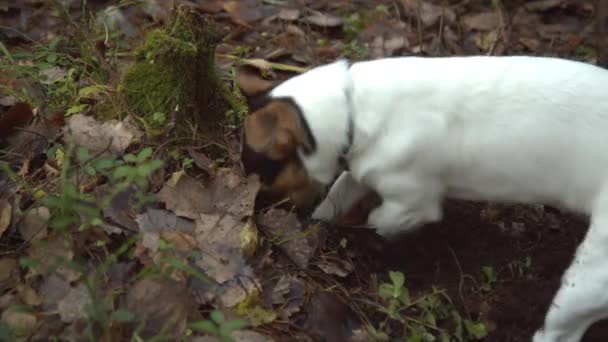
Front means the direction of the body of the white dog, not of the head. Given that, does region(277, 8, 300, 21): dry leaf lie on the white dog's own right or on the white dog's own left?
on the white dog's own right

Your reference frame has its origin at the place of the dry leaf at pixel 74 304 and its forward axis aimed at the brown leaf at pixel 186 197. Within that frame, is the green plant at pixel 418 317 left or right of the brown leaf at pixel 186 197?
right

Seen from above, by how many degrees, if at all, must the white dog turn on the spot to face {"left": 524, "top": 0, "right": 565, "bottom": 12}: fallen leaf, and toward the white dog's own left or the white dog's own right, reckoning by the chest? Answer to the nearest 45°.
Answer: approximately 90° to the white dog's own right

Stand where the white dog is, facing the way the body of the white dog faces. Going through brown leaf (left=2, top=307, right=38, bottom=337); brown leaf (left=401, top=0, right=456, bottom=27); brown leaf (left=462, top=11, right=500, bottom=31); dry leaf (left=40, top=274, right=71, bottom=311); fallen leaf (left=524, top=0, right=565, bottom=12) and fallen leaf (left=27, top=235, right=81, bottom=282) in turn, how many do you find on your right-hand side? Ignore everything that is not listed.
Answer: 3

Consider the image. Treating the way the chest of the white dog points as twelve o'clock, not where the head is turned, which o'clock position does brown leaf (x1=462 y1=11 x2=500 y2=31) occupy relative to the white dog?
The brown leaf is roughly at 3 o'clock from the white dog.

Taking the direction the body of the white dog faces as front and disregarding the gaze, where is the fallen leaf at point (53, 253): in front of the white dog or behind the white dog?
in front

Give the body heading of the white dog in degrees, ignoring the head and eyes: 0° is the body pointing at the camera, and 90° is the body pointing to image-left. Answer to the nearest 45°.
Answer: approximately 90°

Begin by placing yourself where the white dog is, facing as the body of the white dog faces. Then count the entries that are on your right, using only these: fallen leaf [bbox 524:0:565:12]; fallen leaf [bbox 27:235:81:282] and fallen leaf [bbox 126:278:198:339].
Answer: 1

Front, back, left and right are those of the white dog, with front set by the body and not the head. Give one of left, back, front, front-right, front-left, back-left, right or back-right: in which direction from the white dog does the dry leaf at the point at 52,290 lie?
front-left

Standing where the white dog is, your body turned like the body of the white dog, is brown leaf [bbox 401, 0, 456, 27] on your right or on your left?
on your right

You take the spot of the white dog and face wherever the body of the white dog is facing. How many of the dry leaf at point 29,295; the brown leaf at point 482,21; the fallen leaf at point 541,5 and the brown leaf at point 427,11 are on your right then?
3

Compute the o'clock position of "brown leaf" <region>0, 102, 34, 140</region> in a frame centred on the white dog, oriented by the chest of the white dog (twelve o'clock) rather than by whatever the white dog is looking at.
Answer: The brown leaf is roughly at 12 o'clock from the white dog.

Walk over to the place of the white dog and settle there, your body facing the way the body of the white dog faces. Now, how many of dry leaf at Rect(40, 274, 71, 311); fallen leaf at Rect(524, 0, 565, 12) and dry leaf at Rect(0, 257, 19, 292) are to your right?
1

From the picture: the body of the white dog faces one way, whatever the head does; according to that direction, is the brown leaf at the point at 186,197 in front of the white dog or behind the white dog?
in front

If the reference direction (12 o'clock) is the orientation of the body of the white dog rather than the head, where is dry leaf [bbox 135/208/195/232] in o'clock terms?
The dry leaf is roughly at 11 o'clock from the white dog.
